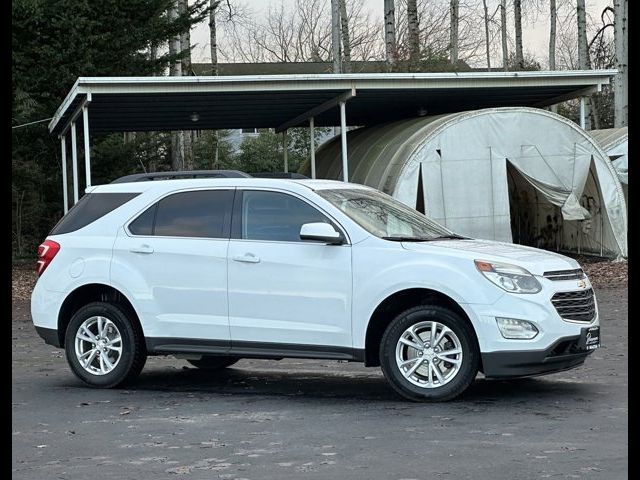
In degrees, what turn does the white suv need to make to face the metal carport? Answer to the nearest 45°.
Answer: approximately 135° to its left

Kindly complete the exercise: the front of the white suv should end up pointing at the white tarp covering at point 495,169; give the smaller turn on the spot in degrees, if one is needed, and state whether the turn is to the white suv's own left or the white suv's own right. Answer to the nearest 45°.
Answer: approximately 135° to the white suv's own left

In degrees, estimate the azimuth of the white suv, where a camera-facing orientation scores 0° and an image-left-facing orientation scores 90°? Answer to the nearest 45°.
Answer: approximately 315°
